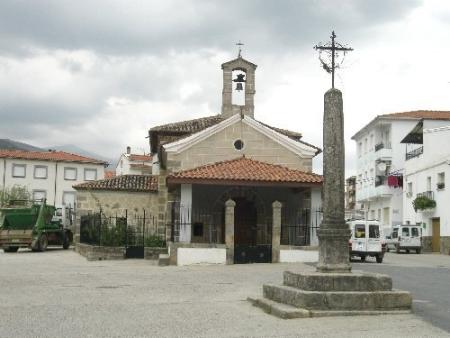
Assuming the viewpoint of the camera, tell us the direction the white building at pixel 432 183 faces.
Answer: facing the viewer and to the left of the viewer

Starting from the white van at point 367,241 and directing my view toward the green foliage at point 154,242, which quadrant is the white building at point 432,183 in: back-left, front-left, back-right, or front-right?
back-right
